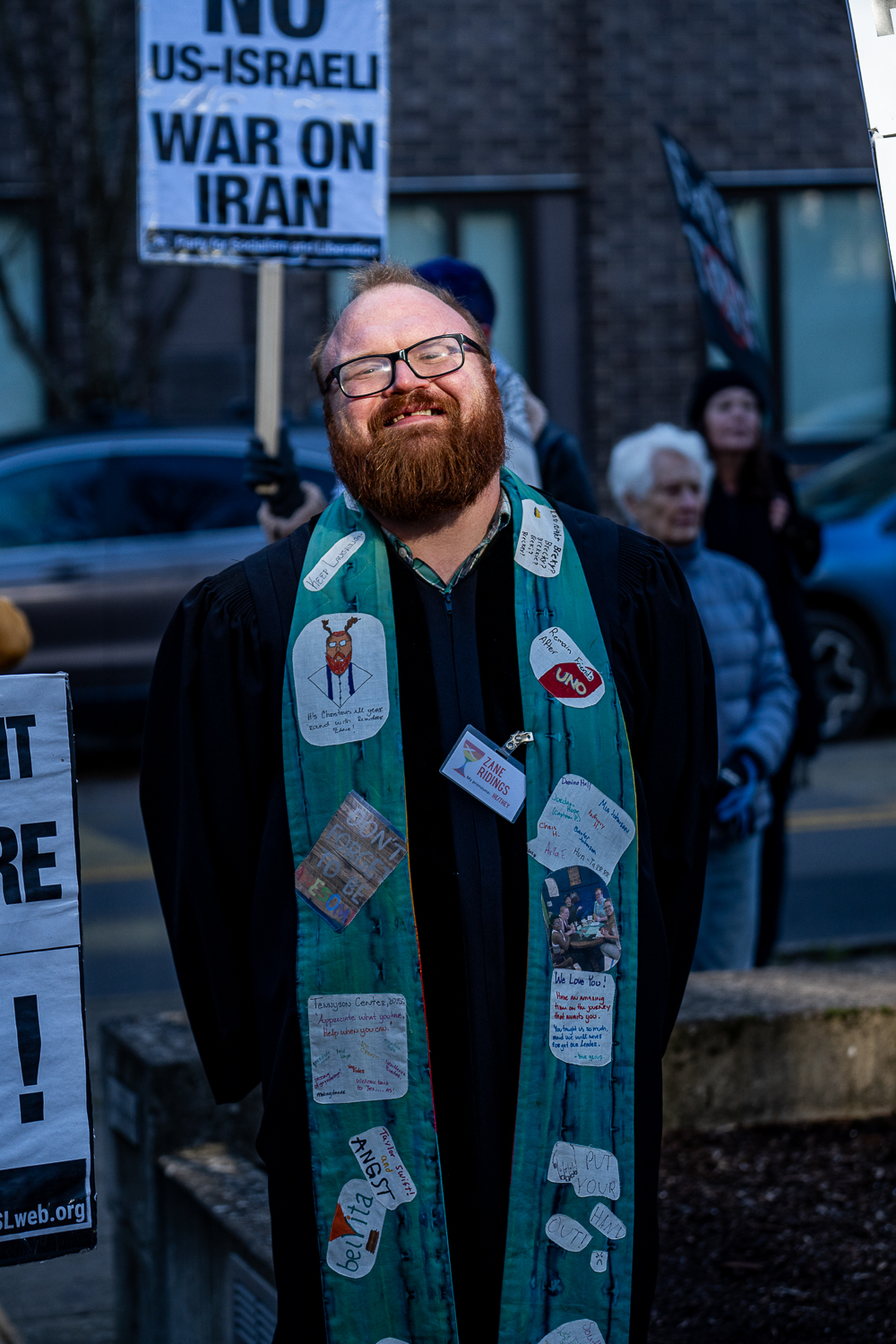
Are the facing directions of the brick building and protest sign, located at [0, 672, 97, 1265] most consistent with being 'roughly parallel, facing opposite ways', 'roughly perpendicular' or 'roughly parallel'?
roughly parallel

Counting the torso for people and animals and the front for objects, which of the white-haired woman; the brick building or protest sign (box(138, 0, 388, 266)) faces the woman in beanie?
the brick building

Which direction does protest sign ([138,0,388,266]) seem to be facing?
toward the camera

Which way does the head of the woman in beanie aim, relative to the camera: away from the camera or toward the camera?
toward the camera

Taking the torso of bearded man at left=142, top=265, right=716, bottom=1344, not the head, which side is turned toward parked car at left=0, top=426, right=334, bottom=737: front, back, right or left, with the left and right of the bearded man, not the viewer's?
back

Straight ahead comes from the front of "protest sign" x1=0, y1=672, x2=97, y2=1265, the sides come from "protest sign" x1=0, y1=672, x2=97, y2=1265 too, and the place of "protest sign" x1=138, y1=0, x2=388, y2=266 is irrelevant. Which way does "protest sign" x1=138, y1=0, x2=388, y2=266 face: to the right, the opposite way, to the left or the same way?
the same way

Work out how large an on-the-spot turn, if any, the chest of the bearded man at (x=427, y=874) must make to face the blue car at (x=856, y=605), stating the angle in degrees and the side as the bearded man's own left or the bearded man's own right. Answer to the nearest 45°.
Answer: approximately 180°

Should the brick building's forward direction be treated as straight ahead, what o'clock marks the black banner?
The black banner is roughly at 12 o'clock from the brick building.

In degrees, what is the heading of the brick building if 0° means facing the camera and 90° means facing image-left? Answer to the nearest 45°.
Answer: approximately 0°

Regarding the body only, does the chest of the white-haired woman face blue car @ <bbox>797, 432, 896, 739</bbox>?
no

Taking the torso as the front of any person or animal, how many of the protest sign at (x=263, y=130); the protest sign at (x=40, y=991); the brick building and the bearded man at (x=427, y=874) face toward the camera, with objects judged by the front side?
4

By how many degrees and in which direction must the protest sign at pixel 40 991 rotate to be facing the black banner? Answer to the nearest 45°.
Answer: approximately 135° to its left

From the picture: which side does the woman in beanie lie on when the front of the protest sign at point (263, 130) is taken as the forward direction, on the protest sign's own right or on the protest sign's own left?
on the protest sign's own left

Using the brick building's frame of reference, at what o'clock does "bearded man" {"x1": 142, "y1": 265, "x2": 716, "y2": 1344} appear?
The bearded man is roughly at 12 o'clock from the brick building.

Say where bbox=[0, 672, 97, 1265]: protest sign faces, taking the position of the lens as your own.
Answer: facing the viewer

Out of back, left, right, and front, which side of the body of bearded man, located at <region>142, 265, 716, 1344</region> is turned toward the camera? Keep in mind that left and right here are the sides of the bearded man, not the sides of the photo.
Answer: front

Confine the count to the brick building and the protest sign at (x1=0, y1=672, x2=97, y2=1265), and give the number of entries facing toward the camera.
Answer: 2
